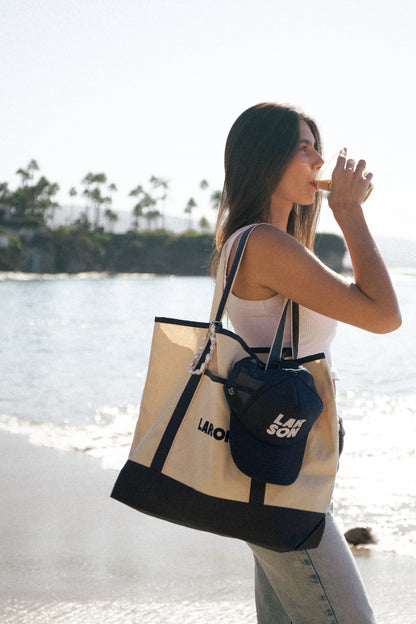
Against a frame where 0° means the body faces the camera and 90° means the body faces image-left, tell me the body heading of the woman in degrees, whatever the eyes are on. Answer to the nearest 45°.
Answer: approximately 270°

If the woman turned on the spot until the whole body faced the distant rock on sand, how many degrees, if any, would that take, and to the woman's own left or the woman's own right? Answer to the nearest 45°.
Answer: approximately 90° to the woman's own left

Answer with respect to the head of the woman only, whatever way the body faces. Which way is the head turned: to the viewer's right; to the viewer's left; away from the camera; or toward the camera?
to the viewer's right
